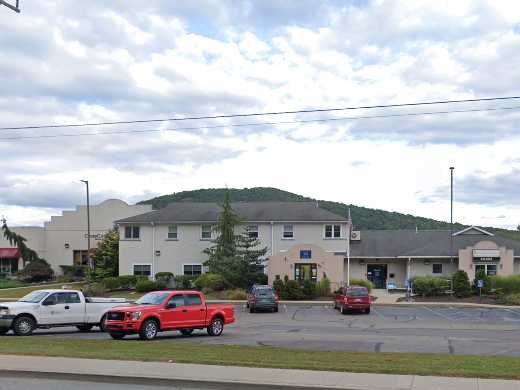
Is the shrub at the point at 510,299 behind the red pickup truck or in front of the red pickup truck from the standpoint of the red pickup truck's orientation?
behind

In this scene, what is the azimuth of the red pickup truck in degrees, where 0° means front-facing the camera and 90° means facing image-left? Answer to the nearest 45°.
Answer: approximately 45°

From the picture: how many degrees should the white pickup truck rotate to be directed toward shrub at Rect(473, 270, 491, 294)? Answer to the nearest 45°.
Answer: approximately 180°
